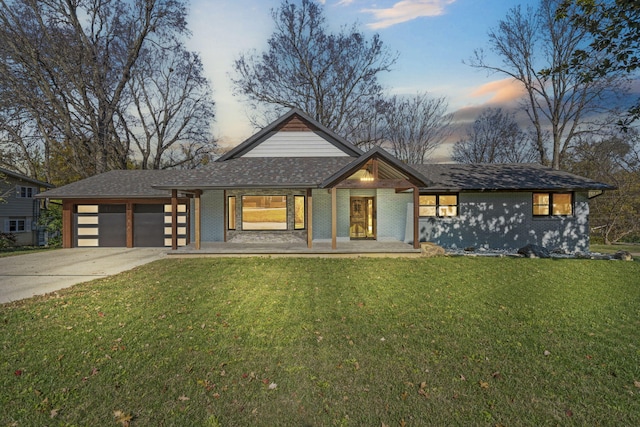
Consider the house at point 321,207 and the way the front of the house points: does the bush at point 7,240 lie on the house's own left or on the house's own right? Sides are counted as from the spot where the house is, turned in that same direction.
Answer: on the house's own right

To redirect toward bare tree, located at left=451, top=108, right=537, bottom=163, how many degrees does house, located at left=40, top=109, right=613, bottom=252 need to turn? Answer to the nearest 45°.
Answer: approximately 135° to its left

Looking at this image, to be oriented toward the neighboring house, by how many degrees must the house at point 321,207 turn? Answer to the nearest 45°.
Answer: approximately 90° to its right

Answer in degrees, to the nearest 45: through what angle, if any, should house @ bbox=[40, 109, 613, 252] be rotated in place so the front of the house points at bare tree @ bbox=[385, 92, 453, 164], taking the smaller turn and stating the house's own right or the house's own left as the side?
approximately 135° to the house's own left

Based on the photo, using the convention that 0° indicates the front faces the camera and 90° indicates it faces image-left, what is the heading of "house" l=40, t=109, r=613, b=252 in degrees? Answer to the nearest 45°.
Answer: approximately 0°

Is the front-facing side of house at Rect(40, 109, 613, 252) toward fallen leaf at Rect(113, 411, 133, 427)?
yes
